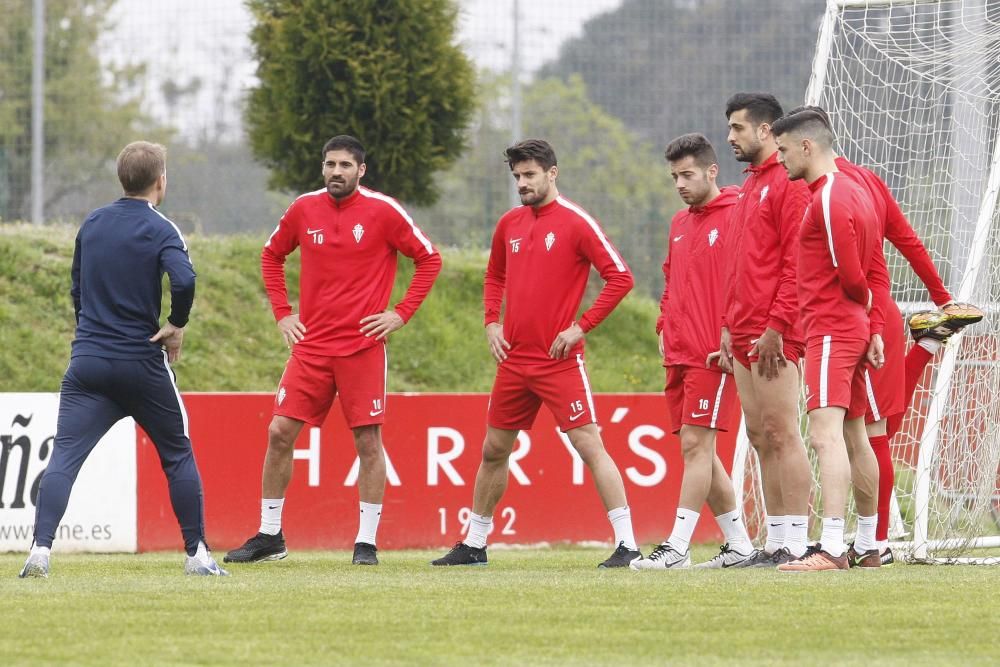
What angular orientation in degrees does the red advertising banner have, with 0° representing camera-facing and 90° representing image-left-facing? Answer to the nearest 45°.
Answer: approximately 0°

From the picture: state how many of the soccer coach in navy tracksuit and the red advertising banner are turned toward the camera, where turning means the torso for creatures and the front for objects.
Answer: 1

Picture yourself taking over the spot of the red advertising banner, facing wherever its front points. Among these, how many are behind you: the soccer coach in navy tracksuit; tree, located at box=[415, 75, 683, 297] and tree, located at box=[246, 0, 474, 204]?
2

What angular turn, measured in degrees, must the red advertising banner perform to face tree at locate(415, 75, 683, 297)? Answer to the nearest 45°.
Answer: approximately 180°

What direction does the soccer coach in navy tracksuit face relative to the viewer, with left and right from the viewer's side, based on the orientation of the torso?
facing away from the viewer and to the right of the viewer

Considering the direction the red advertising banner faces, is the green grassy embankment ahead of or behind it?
behind

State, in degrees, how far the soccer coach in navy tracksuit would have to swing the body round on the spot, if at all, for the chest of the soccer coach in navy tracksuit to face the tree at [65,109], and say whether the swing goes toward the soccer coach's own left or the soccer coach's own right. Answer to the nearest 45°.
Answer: approximately 45° to the soccer coach's own left

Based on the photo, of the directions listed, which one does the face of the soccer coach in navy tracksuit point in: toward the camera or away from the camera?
away from the camera

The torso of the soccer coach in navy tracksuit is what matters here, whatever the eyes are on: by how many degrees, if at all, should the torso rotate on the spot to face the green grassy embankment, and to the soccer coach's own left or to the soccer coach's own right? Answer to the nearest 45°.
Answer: approximately 45° to the soccer coach's own left

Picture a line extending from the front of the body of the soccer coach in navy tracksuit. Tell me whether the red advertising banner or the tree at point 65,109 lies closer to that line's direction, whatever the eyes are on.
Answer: the red advertising banner

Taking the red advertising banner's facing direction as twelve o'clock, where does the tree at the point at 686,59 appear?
The tree is roughly at 7 o'clock from the red advertising banner.

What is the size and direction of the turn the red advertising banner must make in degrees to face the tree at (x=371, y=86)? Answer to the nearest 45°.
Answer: approximately 180°
